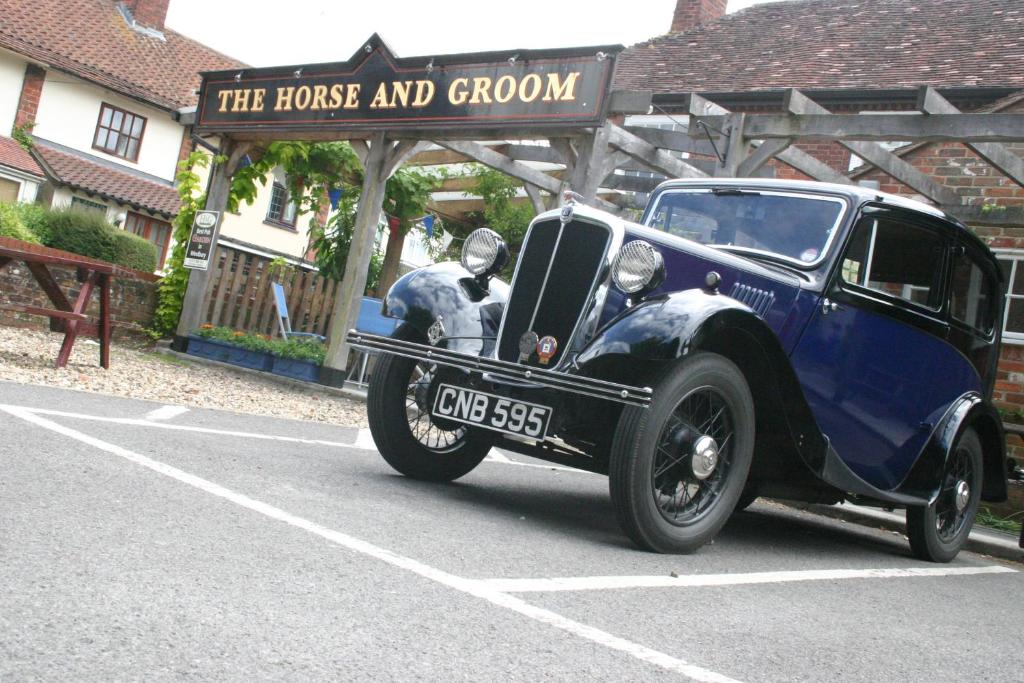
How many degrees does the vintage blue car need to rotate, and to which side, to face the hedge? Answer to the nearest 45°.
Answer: approximately 90° to its right

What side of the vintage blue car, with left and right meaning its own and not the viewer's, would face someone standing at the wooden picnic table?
right

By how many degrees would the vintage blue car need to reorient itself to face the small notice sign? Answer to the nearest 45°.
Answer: approximately 90° to its right

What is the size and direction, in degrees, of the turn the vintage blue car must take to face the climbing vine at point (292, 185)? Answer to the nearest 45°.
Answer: approximately 90° to its right

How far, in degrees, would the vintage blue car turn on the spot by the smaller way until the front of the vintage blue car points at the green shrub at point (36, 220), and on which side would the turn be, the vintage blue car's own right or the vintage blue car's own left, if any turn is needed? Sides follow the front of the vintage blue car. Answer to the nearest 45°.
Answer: approximately 90° to the vintage blue car's own right

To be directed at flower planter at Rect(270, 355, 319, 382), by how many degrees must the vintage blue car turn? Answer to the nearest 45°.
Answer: approximately 90° to its right

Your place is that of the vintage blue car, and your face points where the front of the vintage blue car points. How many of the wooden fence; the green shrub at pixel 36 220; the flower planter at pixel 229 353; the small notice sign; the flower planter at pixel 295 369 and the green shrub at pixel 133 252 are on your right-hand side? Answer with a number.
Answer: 6

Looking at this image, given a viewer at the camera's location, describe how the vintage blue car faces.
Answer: facing the viewer and to the left of the viewer

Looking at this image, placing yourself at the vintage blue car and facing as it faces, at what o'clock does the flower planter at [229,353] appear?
The flower planter is roughly at 3 o'clock from the vintage blue car.

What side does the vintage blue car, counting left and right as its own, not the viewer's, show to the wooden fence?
right

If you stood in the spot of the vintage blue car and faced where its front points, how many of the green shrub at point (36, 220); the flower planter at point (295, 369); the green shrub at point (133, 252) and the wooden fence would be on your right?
4

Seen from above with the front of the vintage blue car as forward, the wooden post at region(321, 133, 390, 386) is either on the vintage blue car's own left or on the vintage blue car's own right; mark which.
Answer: on the vintage blue car's own right

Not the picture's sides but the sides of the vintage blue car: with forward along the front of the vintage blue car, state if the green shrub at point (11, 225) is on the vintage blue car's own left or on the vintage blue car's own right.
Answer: on the vintage blue car's own right
